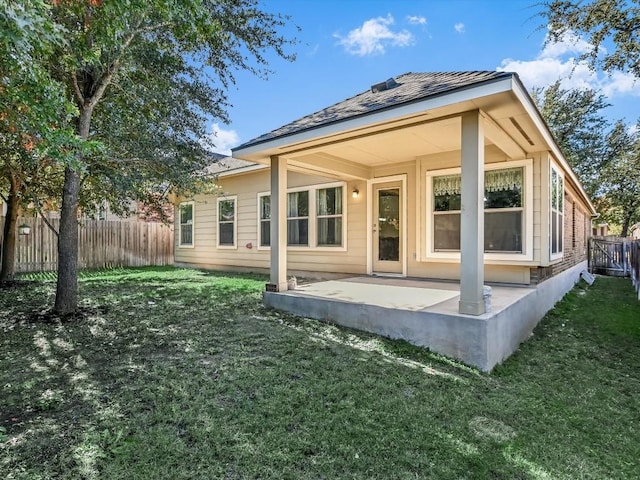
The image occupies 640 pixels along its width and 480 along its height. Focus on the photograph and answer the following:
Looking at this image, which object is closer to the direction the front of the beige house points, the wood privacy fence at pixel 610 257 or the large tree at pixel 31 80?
the large tree

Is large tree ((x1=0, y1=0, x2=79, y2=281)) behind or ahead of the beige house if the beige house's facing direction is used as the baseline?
ahead

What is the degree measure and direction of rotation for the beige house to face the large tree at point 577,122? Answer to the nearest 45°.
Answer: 0° — it already faces it

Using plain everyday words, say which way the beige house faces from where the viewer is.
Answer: facing away from the viewer and to the right of the viewer

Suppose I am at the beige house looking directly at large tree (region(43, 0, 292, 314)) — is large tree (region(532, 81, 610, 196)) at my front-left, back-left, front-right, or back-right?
back-right
